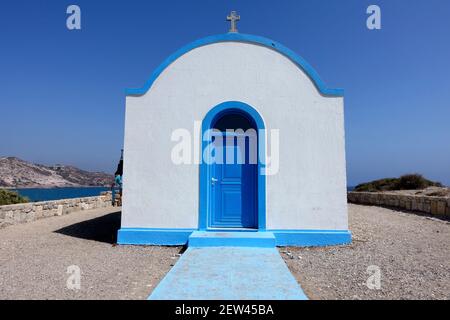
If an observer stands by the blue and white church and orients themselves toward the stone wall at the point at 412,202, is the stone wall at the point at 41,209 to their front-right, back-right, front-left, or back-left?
back-left

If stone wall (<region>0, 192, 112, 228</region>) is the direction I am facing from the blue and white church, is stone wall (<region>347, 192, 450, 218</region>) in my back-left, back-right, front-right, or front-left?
back-right

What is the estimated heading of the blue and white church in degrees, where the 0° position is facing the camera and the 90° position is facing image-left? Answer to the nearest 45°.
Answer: approximately 0°

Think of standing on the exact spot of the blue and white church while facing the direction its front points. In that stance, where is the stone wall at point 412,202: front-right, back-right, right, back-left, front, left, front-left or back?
back-left

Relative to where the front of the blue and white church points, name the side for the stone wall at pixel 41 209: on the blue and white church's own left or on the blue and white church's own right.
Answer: on the blue and white church's own right
